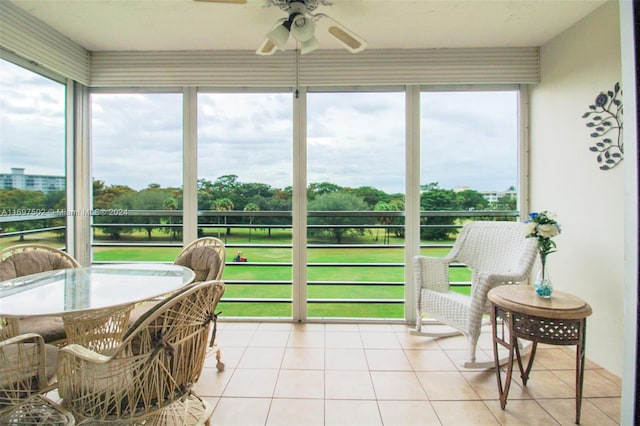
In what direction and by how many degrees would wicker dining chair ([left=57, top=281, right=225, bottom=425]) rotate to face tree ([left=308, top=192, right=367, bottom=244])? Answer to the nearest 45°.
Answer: approximately 90° to its right

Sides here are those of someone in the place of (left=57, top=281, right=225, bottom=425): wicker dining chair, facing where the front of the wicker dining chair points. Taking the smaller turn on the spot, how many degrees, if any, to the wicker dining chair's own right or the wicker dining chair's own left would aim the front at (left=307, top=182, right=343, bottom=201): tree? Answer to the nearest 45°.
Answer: approximately 90° to the wicker dining chair's own right

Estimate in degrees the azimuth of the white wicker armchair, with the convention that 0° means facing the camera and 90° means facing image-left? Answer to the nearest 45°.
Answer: approximately 45°

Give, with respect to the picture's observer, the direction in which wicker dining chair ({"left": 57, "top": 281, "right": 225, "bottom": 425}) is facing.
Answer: facing away from the viewer and to the left of the viewer

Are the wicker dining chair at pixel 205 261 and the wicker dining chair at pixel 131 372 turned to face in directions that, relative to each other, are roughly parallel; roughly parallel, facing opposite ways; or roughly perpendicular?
roughly perpendicular

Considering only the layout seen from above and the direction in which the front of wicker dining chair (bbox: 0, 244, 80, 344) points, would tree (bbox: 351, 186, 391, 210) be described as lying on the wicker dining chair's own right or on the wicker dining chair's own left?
on the wicker dining chair's own left
